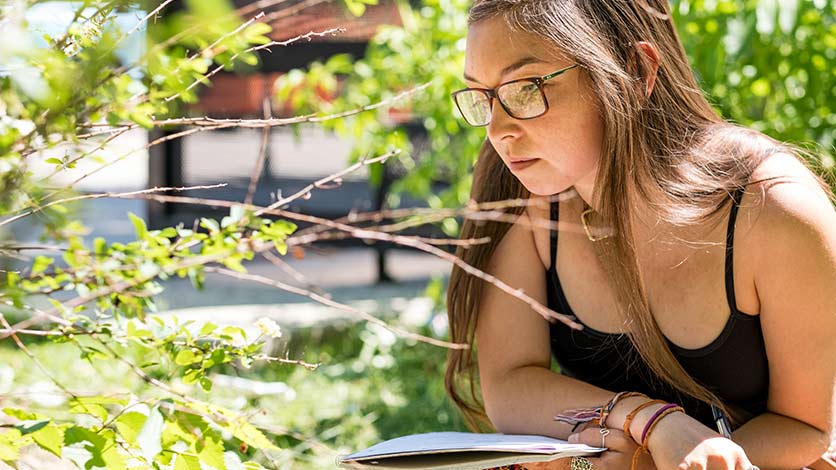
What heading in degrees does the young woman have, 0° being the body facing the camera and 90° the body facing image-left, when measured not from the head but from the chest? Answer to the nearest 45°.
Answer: approximately 45°

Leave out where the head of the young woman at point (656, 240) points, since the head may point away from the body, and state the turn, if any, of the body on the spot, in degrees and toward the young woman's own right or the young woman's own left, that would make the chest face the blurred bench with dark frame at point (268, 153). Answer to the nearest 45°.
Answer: approximately 90° to the young woman's own right
